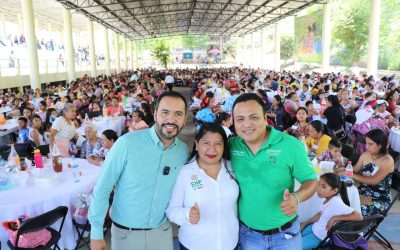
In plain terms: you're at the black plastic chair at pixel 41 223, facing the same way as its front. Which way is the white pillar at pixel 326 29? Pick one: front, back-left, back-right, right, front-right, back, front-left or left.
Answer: right

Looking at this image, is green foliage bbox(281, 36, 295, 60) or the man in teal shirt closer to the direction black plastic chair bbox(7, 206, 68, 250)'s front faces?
the green foliage

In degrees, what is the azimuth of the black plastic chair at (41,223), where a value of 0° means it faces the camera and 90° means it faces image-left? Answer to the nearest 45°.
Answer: approximately 135°

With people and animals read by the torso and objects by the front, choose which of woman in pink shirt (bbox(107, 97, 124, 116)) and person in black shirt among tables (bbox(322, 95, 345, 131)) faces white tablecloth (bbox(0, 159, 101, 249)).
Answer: the woman in pink shirt

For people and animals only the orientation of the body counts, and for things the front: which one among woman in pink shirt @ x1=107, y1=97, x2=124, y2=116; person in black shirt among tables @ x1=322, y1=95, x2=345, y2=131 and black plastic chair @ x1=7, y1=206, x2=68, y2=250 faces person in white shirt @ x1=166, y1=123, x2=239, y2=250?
the woman in pink shirt
